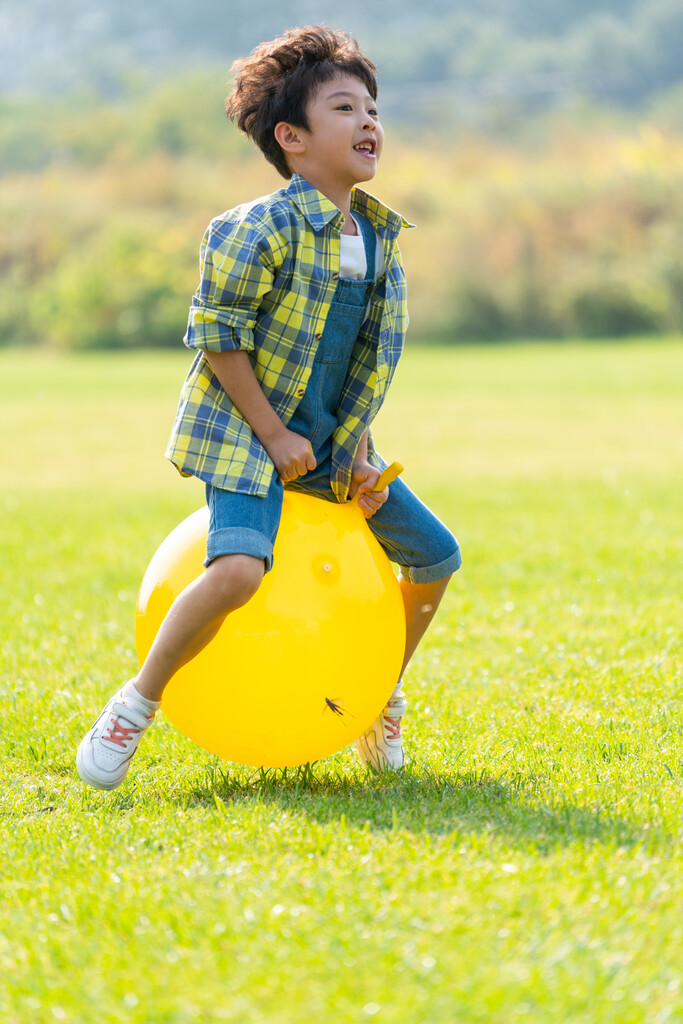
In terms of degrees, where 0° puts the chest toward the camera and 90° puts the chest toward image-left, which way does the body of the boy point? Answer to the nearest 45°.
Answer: approximately 315°
